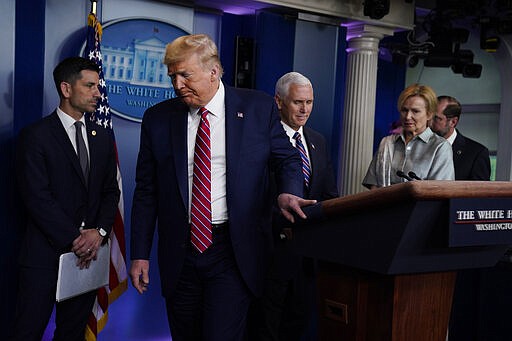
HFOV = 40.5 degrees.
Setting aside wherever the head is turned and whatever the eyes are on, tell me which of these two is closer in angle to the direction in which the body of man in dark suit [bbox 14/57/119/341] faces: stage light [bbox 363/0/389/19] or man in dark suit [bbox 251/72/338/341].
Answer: the man in dark suit

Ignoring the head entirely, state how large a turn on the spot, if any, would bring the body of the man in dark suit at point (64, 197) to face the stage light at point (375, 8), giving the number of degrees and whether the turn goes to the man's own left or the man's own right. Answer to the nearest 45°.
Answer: approximately 90° to the man's own left

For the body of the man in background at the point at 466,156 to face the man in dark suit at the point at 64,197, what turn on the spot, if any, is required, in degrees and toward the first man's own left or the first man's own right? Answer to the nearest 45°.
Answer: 0° — they already face them

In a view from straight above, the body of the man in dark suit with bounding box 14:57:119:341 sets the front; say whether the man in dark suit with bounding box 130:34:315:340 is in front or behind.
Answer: in front

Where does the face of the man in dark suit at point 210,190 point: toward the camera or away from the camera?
toward the camera

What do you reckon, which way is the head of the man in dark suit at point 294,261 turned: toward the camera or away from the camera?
toward the camera

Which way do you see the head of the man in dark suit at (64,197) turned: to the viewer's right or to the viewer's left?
to the viewer's right

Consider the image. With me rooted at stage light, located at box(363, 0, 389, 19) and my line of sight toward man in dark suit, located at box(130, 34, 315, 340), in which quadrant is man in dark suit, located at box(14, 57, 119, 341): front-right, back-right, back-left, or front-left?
front-right

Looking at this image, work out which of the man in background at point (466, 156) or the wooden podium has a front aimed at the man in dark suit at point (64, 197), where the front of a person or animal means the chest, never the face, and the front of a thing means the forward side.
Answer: the man in background

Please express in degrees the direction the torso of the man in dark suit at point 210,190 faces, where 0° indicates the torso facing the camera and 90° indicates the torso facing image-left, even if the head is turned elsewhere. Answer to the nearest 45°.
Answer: approximately 0°

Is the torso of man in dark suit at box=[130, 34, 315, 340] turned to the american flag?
no

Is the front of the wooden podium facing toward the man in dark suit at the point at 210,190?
no

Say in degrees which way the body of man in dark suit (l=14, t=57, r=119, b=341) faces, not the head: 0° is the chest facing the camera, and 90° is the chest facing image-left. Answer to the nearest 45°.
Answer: approximately 315°

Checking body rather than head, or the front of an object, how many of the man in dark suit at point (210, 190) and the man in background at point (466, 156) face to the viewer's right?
0

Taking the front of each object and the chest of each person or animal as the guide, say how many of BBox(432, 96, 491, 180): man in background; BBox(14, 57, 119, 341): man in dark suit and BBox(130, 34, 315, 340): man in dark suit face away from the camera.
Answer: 0

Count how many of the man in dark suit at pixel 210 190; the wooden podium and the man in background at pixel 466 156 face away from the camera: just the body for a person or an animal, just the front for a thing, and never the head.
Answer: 0
